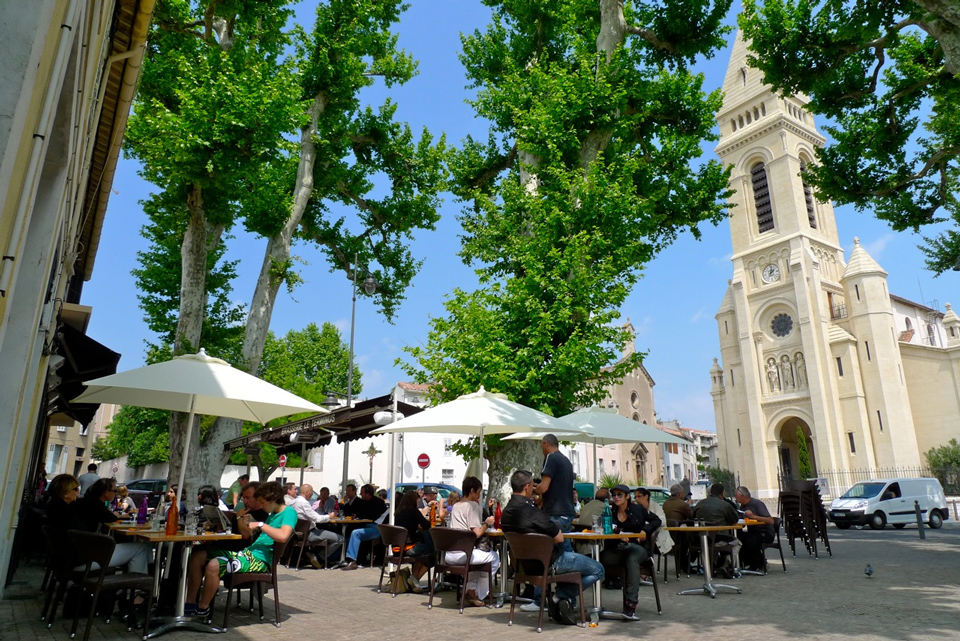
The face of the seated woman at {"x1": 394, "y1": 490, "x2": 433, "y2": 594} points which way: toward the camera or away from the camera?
away from the camera

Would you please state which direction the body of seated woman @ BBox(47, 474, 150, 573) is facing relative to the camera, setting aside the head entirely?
to the viewer's right

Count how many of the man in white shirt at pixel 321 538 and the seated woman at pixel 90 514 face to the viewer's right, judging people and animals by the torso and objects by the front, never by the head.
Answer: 2

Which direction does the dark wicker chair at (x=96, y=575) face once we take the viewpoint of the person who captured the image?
facing away from the viewer and to the right of the viewer

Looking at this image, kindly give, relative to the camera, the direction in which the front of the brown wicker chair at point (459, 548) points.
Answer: facing away from the viewer and to the right of the viewer

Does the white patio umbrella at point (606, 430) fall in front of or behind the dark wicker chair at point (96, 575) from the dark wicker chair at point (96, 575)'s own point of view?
in front

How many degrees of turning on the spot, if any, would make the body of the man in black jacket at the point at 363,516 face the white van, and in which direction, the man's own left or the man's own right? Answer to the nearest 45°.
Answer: approximately 135° to the man's own right

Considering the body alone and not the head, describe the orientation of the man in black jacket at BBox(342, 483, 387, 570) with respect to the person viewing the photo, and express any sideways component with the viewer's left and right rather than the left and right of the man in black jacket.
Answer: facing to the left of the viewer

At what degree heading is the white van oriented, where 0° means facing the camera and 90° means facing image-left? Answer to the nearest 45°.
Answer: approximately 45°

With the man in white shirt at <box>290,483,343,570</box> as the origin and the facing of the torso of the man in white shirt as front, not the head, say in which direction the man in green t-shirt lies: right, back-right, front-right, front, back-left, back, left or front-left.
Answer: right

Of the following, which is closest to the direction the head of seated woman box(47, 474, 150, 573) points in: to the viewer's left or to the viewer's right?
to the viewer's right

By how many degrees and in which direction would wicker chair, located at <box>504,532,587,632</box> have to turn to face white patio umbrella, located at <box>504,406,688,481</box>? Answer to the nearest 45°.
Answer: approximately 45° to its left

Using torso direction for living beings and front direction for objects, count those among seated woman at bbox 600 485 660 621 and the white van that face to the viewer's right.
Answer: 0

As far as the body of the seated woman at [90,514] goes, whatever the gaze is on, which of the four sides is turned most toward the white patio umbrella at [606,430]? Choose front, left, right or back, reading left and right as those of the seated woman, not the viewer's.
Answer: front

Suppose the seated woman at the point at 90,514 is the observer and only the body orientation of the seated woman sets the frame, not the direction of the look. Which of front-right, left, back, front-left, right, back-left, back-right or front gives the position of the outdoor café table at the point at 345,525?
front-left
